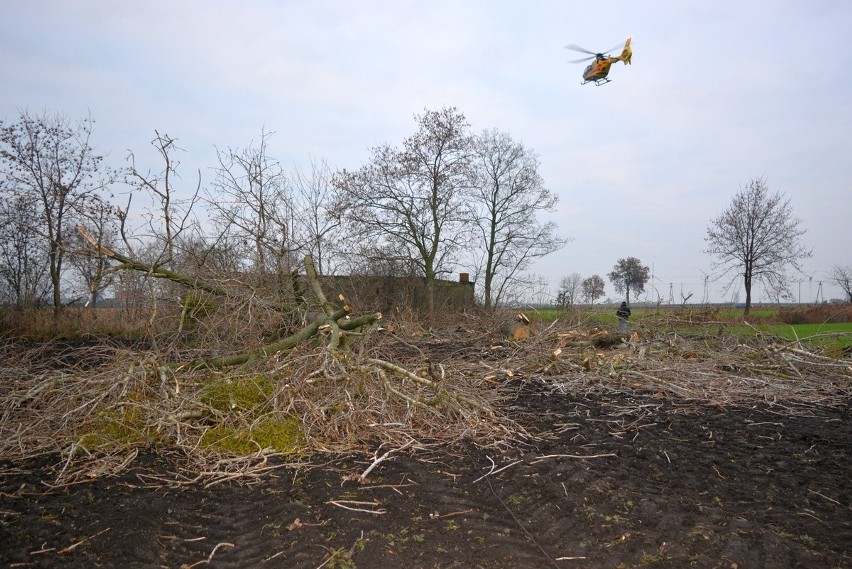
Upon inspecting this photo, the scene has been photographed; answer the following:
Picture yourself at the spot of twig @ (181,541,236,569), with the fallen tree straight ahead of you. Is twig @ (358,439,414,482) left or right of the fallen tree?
right
